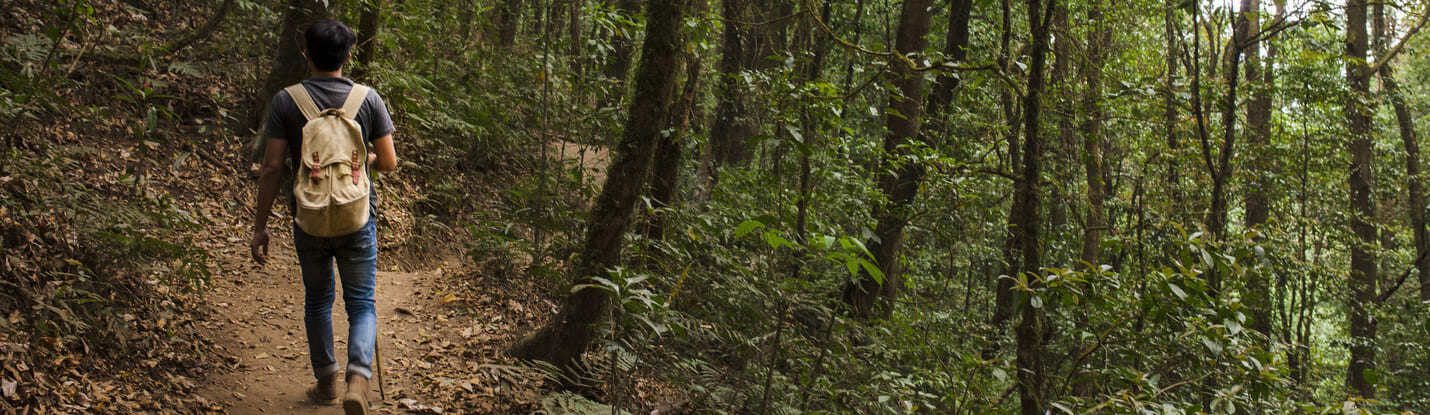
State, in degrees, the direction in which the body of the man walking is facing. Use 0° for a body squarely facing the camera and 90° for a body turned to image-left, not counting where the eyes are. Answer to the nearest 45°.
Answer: approximately 180°
